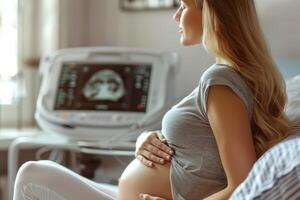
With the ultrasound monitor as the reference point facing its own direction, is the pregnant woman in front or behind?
in front

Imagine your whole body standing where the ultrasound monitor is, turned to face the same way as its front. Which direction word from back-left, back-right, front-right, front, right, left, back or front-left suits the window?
back-right

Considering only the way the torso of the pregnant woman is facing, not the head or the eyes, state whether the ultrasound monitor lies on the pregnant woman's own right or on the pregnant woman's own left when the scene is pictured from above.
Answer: on the pregnant woman's own right

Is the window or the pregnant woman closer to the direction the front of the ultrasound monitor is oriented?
the pregnant woman

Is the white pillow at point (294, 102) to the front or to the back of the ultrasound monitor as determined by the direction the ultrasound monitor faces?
to the front

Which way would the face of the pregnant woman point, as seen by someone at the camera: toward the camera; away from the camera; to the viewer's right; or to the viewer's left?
to the viewer's left

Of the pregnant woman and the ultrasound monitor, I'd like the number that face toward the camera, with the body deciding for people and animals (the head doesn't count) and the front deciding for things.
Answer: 1

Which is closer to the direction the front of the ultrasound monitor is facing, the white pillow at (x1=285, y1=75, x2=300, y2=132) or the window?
the white pillow

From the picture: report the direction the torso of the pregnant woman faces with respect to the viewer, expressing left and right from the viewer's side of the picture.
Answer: facing to the left of the viewer

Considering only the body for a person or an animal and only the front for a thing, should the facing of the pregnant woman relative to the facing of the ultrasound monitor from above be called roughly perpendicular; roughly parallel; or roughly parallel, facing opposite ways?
roughly perpendicular

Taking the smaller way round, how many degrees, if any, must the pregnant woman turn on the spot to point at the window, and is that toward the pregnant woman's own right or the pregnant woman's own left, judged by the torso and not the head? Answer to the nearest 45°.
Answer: approximately 45° to the pregnant woman's own right
